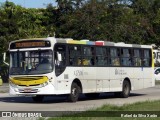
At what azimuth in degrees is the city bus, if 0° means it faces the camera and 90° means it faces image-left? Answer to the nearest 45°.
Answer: approximately 45°
